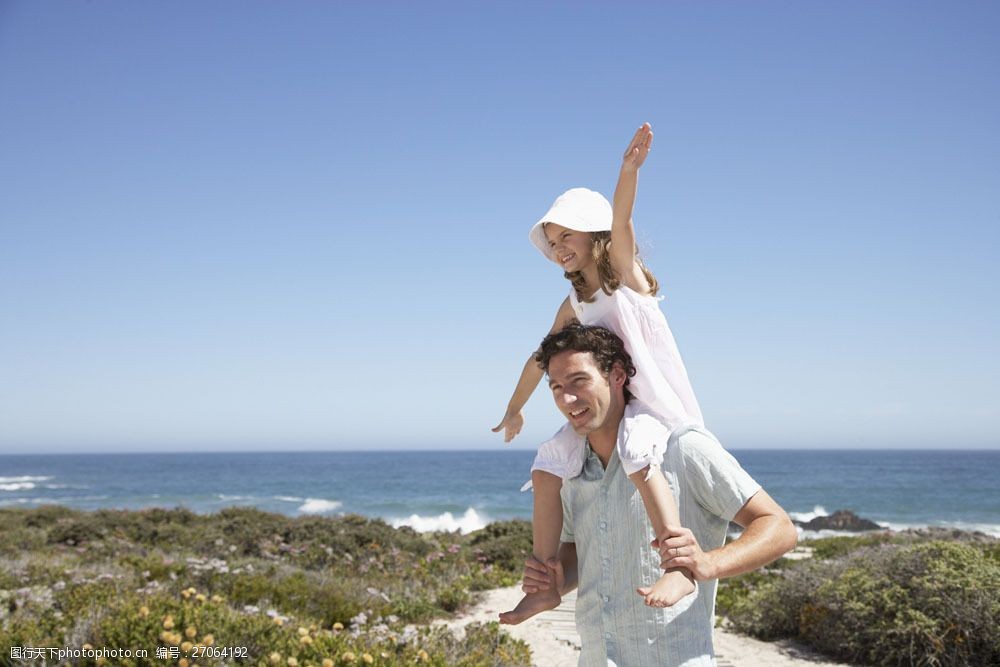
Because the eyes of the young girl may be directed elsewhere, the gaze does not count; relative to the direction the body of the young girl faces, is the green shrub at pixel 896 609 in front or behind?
behind

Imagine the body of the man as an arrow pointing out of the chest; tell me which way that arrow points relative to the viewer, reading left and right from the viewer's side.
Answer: facing the viewer and to the left of the viewer

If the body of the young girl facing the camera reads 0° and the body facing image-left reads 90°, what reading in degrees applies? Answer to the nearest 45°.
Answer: approximately 45°

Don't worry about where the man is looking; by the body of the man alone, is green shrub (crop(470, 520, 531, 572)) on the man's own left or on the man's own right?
on the man's own right

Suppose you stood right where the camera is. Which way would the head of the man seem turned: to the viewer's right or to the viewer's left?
to the viewer's left

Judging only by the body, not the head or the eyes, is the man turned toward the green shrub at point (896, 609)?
no

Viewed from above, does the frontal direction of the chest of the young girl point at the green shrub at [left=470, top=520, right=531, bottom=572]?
no
